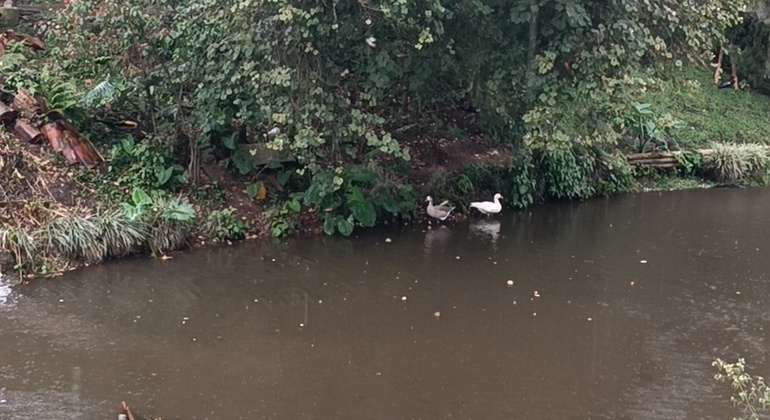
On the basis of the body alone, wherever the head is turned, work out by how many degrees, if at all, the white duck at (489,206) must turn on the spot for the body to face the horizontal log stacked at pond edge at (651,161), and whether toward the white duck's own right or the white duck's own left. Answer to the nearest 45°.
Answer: approximately 45° to the white duck's own left

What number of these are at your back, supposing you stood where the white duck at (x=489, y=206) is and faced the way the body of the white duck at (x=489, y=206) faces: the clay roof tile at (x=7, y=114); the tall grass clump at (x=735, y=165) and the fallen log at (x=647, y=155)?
1

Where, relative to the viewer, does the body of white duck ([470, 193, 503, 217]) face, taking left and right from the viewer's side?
facing to the right of the viewer

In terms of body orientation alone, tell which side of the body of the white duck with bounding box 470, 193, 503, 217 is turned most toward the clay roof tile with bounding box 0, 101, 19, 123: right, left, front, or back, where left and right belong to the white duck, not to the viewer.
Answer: back

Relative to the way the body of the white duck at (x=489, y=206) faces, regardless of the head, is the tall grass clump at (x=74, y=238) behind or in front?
behind

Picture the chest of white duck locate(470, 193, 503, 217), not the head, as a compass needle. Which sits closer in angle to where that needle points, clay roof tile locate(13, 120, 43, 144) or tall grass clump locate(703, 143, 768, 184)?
the tall grass clump

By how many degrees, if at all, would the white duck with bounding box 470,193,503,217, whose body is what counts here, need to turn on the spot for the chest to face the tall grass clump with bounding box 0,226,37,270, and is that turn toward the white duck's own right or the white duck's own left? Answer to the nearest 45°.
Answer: approximately 135° to the white duck's own right

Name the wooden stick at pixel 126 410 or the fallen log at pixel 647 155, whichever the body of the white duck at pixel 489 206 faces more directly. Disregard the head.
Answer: the fallen log

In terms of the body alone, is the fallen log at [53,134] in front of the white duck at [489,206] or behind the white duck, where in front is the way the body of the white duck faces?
behind

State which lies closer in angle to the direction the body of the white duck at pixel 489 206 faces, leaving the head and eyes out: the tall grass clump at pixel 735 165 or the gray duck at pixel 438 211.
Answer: the tall grass clump

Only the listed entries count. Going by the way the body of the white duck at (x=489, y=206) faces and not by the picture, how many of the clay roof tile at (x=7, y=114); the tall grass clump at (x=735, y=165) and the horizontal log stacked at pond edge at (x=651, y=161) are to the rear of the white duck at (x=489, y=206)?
1

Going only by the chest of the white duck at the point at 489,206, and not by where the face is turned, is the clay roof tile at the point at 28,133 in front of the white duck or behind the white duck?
behind

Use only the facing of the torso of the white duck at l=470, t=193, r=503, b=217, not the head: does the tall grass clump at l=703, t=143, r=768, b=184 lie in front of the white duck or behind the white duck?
in front

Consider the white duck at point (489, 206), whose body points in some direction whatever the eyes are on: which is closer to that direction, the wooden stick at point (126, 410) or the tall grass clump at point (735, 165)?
the tall grass clump

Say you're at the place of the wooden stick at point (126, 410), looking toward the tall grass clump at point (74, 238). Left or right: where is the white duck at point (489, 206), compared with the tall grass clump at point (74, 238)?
right

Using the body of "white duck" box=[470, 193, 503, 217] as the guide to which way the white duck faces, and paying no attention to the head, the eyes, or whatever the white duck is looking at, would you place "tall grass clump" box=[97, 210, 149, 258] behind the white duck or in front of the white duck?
behind
